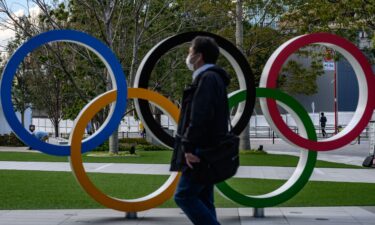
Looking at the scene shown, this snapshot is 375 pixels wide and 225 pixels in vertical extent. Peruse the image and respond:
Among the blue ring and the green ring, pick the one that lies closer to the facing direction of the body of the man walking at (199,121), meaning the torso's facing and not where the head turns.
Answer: the blue ring

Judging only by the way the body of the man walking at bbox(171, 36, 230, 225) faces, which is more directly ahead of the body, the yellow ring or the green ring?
the yellow ring

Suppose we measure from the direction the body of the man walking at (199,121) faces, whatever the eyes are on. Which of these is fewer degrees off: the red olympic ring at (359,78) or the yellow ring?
the yellow ring

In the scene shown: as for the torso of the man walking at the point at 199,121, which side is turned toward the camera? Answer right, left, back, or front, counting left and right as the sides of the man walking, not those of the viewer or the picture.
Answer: left

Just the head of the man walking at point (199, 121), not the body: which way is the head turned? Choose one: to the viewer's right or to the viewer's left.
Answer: to the viewer's left

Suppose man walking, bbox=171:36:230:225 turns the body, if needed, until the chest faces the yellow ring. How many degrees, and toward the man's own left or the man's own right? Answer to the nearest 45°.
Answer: approximately 45° to the man's own right

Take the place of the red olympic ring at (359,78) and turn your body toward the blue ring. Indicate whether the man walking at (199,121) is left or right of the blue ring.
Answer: left

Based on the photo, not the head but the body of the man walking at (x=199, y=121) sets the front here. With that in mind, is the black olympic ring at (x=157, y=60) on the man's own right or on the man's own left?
on the man's own right
